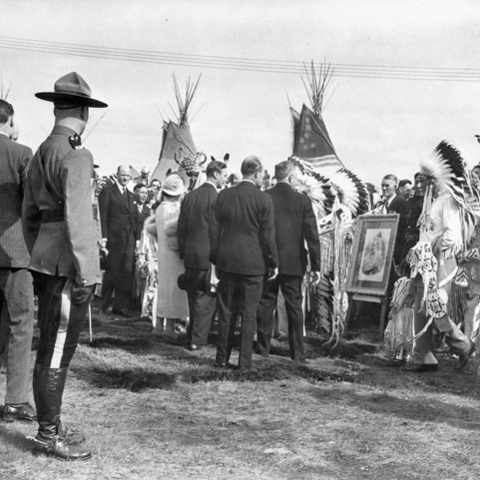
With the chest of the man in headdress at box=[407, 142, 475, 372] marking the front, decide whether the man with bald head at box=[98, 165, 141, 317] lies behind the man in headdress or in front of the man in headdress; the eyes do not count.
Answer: in front

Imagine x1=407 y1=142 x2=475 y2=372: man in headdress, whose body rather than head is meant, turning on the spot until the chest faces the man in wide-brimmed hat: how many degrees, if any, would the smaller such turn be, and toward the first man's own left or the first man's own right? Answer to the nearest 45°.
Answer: approximately 45° to the first man's own left

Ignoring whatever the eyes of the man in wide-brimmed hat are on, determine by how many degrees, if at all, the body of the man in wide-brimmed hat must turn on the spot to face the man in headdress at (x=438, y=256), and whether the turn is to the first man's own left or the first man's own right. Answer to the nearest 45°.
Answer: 0° — they already face them

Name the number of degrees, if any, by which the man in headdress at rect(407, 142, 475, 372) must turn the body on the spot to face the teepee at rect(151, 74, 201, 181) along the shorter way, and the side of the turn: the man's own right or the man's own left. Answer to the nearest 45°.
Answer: approximately 45° to the man's own right

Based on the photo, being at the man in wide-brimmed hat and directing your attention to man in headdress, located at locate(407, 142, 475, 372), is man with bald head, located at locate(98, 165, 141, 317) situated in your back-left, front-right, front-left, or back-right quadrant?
front-left

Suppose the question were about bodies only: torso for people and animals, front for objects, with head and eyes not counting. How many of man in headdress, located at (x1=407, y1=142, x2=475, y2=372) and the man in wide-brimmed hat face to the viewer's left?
1

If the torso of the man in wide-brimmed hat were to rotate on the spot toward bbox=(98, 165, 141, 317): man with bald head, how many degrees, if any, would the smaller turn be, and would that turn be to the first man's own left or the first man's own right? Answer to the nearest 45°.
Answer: approximately 45° to the first man's own left

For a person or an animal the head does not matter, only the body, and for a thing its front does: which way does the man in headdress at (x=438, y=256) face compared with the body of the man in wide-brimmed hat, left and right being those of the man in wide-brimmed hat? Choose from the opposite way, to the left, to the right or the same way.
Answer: to the left

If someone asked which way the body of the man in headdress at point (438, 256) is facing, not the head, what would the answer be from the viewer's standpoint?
to the viewer's left

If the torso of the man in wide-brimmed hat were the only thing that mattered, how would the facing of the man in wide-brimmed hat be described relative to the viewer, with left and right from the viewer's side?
facing away from the viewer and to the right of the viewer

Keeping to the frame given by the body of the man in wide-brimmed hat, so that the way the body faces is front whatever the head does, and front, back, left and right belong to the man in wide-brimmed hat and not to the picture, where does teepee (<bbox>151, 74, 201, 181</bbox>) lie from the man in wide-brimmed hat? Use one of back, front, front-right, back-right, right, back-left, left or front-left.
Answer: front-left

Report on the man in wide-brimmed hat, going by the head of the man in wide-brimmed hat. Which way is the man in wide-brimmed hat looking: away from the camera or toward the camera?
away from the camera
